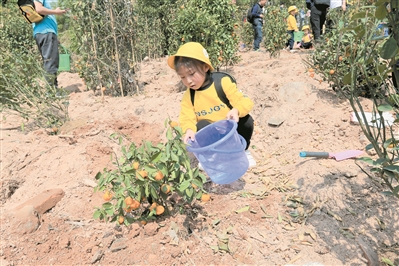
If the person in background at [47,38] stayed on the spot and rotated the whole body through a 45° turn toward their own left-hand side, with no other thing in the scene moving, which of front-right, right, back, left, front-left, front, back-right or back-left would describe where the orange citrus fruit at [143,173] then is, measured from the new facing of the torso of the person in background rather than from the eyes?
back-right

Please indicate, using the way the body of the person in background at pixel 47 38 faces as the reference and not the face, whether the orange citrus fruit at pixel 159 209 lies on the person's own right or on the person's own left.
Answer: on the person's own right

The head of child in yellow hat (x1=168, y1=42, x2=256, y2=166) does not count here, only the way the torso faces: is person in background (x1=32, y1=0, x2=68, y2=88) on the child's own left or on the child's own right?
on the child's own right

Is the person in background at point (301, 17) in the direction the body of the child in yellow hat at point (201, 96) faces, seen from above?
no

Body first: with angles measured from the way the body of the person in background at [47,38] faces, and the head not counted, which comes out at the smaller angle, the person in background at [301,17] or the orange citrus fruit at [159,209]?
the person in background

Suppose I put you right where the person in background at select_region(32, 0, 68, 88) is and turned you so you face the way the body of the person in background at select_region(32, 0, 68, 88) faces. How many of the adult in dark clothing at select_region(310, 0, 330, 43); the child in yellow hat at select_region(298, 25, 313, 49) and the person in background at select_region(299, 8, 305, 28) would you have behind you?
0

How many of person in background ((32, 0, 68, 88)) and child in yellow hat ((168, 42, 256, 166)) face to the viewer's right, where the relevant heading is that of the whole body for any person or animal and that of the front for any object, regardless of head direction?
1

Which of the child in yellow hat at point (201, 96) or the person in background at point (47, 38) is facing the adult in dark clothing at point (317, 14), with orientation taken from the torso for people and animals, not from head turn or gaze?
the person in background

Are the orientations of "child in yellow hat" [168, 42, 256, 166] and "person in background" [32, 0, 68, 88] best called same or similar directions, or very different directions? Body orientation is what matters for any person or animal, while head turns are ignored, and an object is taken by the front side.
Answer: very different directions

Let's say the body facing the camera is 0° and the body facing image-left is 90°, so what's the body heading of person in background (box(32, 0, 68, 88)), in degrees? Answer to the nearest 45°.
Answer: approximately 270°

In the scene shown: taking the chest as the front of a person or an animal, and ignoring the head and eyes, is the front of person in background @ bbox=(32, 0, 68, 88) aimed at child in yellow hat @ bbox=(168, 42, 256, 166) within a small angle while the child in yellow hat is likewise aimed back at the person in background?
no

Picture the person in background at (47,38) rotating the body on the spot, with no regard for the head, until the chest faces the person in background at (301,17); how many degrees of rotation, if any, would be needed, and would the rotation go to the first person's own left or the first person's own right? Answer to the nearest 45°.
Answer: approximately 45° to the first person's own left

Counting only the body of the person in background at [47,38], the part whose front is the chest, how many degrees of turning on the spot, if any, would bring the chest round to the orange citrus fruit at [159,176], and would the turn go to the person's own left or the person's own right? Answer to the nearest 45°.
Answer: approximately 90° to the person's own right

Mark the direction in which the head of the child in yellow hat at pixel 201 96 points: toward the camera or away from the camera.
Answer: toward the camera
